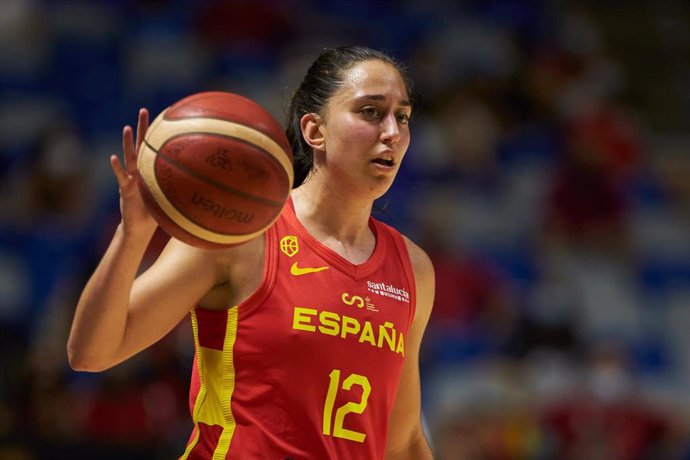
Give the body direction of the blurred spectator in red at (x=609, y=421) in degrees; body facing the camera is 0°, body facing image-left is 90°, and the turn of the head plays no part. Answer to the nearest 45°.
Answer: approximately 0°

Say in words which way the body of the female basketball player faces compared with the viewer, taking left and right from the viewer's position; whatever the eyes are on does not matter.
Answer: facing the viewer and to the right of the viewer

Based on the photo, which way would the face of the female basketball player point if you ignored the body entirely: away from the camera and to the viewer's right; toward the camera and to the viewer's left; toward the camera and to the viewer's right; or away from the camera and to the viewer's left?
toward the camera and to the viewer's right
